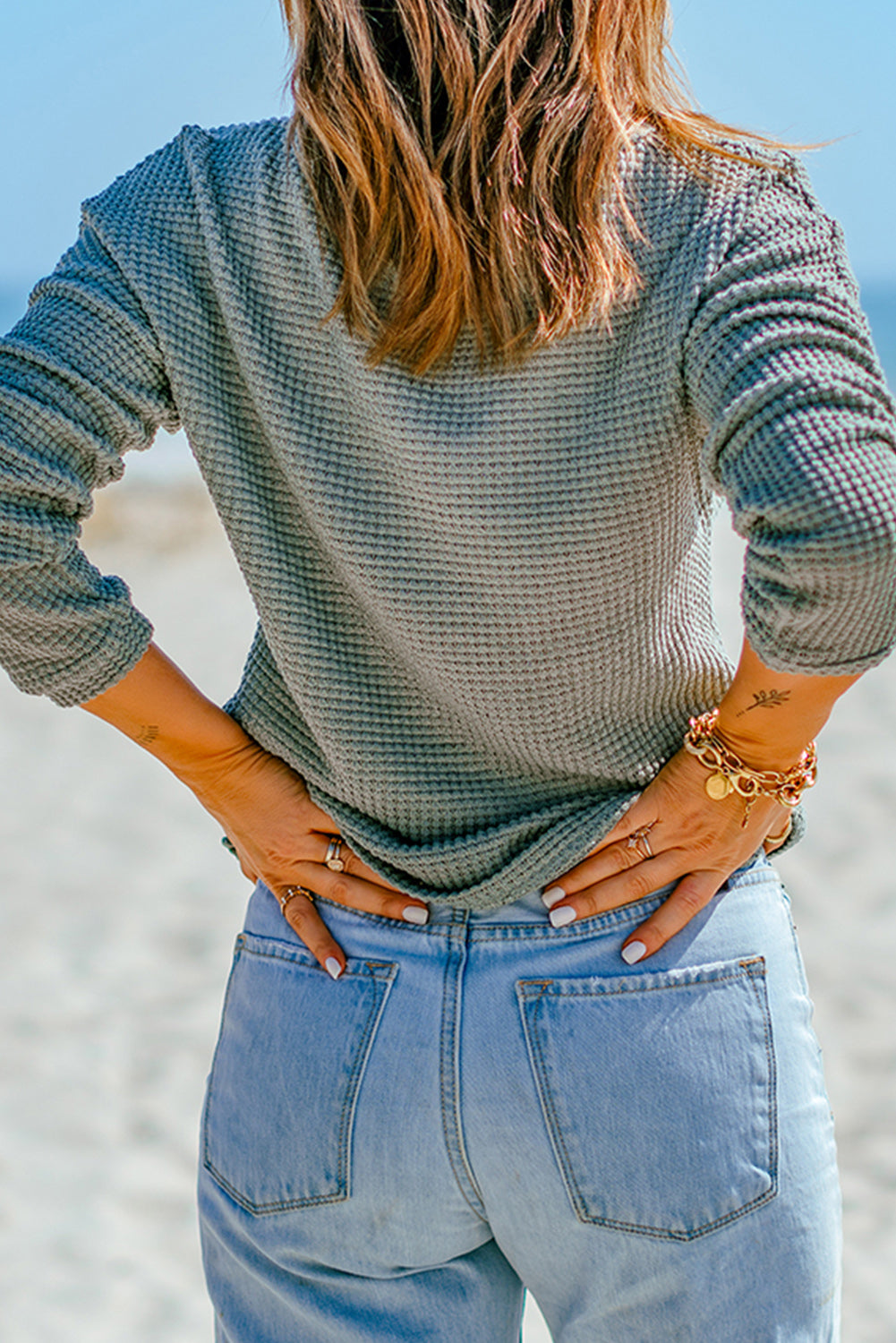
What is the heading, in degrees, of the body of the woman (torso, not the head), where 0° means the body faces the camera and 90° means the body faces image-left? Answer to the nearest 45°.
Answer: approximately 180°
